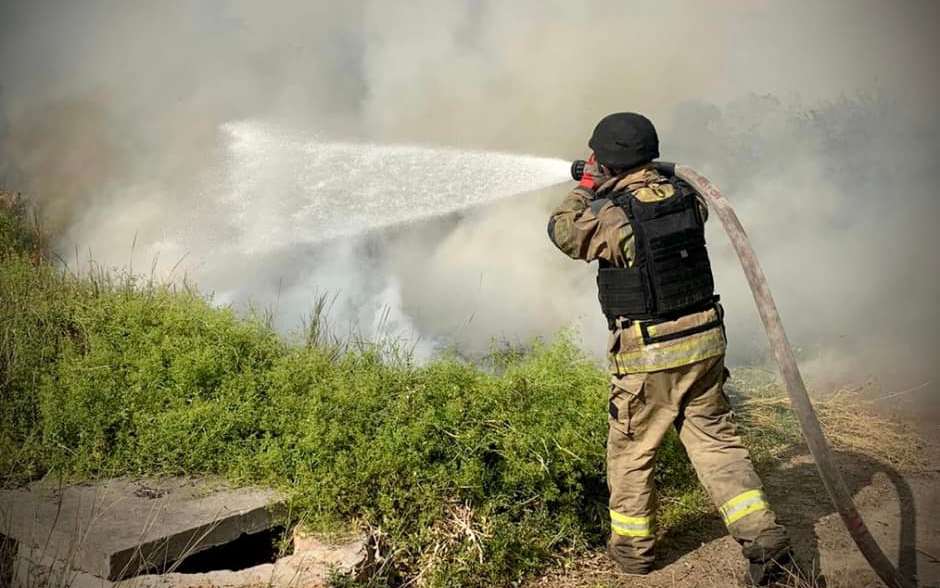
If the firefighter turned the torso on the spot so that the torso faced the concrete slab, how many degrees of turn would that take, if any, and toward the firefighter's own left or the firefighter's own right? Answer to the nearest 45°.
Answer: approximately 45° to the firefighter's own left

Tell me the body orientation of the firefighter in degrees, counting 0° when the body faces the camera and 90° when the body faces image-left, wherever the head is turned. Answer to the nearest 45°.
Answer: approximately 135°

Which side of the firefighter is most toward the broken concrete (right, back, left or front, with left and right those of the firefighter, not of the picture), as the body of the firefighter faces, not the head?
left

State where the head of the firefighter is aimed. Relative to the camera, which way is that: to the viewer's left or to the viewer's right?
to the viewer's left
